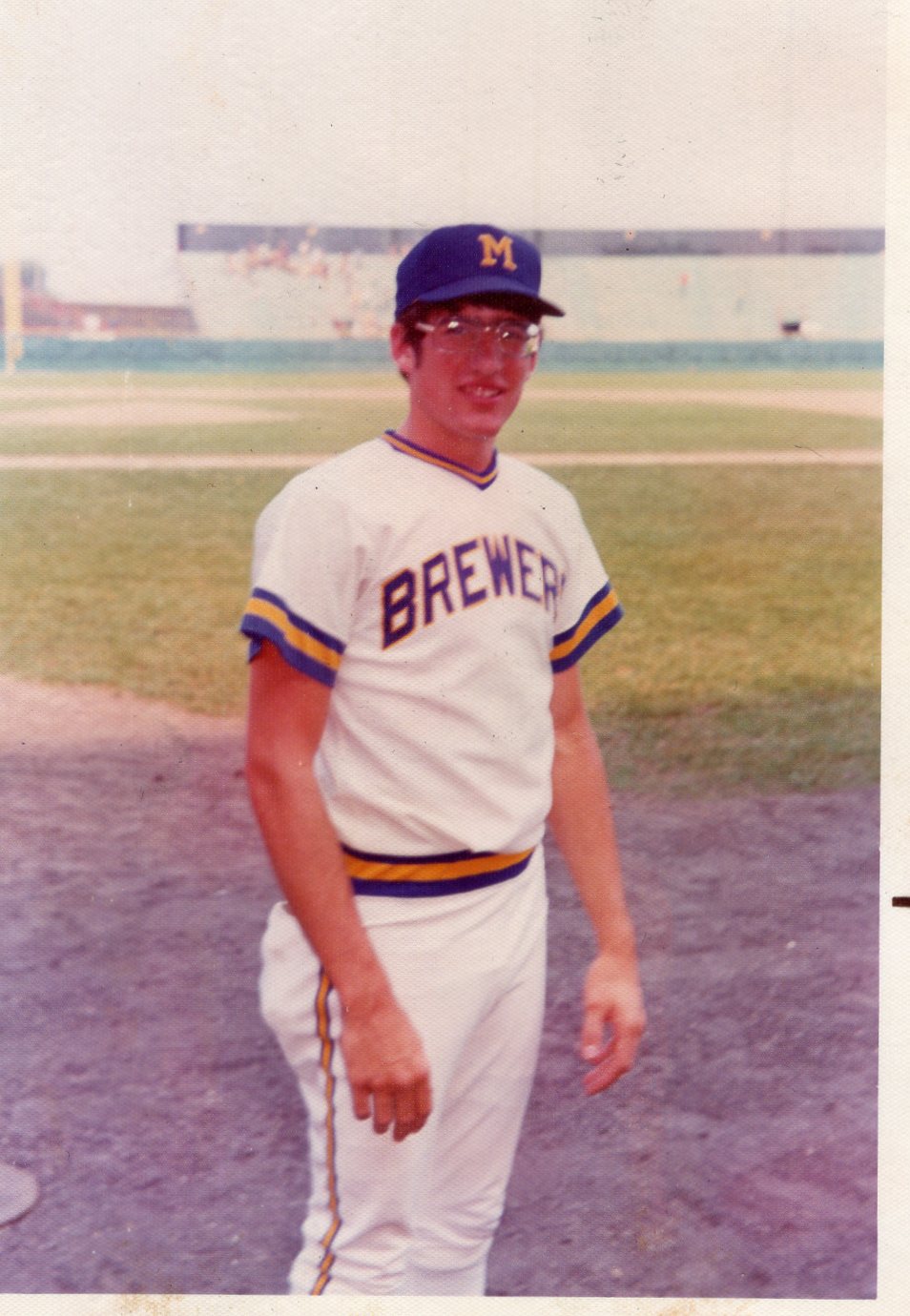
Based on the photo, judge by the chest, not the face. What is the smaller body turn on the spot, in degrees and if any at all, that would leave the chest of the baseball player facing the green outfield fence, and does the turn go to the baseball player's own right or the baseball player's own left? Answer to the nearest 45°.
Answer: approximately 135° to the baseball player's own left

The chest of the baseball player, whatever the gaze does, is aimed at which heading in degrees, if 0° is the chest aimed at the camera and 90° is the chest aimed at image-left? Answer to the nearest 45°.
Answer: approximately 315°

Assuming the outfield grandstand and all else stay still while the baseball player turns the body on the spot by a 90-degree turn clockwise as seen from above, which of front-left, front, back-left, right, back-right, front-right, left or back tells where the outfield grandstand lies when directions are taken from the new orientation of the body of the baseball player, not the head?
back-right
